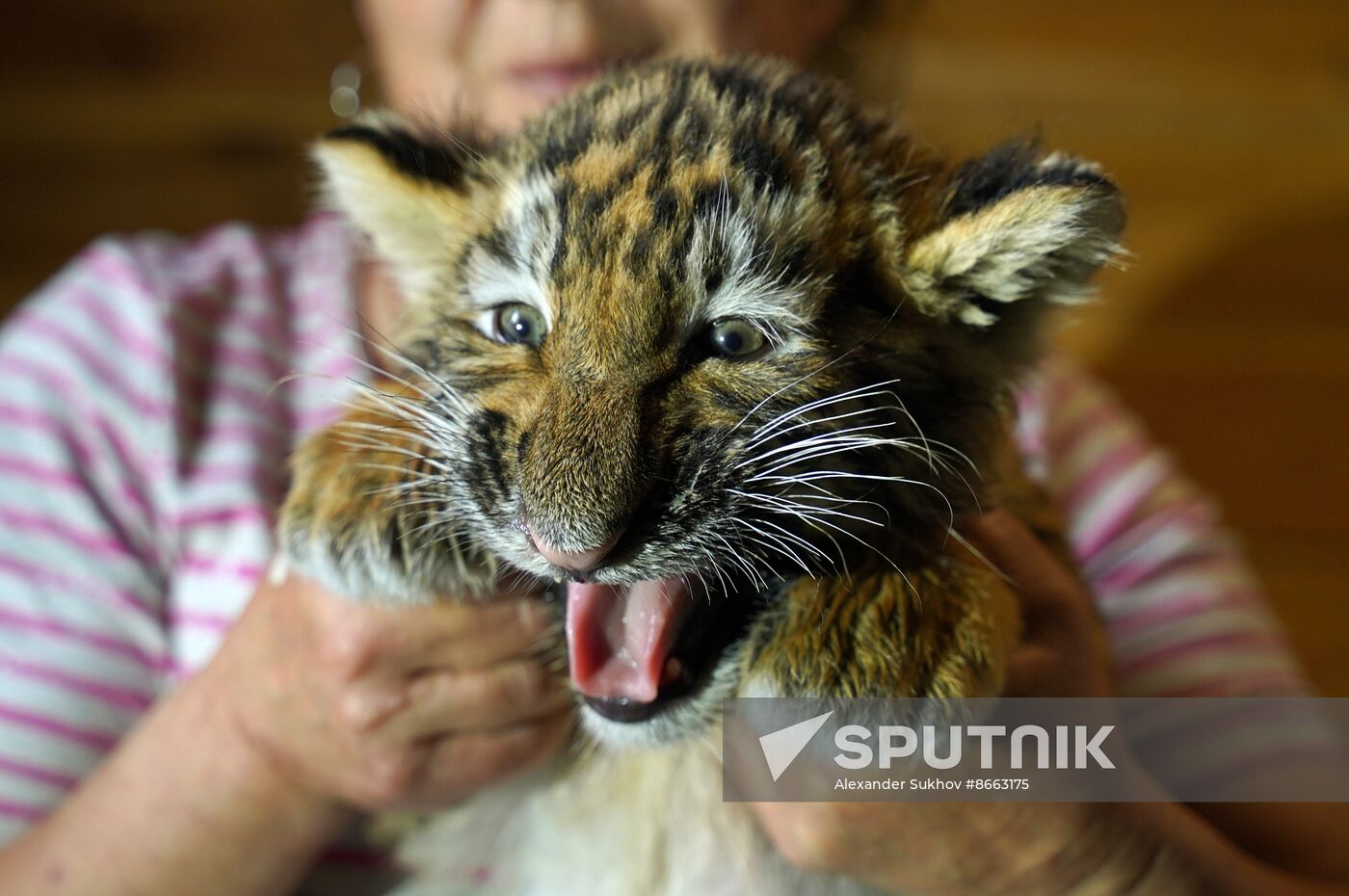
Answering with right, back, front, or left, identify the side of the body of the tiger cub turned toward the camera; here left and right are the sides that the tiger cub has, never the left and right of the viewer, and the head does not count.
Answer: front
